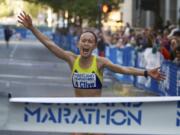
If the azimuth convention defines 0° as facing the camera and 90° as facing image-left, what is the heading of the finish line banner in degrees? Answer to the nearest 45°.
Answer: approximately 0°
